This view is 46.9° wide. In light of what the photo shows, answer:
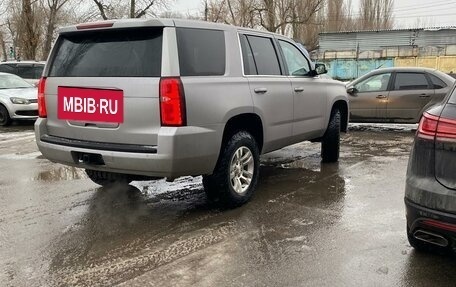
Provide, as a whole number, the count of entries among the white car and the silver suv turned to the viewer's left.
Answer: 0

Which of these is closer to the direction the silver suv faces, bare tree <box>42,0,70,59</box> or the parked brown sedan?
the parked brown sedan

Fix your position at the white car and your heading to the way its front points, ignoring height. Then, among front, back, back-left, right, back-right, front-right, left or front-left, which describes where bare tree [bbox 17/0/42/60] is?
back-left

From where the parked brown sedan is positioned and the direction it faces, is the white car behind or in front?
in front

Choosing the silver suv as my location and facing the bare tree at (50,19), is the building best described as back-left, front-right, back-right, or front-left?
front-right

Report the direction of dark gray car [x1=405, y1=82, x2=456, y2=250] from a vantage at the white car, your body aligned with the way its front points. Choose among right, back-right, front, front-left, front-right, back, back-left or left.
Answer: front-right

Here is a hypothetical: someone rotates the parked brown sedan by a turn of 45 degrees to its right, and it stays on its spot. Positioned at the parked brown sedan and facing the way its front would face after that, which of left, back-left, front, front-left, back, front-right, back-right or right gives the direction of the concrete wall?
front-right

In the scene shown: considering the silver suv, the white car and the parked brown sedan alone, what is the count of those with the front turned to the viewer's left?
1

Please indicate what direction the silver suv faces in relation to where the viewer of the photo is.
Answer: facing away from the viewer and to the right of the viewer

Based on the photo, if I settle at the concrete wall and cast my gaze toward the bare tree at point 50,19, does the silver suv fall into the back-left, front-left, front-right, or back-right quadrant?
front-left

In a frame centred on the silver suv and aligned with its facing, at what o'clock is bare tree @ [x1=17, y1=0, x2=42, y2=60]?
The bare tree is roughly at 10 o'clock from the silver suv.

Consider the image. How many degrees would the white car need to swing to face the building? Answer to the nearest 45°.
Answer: approximately 90° to its left

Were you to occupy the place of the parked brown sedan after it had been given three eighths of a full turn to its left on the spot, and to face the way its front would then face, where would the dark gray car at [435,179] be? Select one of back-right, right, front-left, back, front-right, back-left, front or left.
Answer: front-right

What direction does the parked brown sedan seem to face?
to the viewer's left

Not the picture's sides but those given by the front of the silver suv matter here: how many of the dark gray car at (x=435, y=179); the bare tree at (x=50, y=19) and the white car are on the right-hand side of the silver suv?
1

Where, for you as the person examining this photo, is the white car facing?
facing the viewer and to the right of the viewer

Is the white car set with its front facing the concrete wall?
no

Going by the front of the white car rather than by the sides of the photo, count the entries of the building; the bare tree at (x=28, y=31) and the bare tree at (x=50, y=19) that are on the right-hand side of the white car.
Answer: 0
